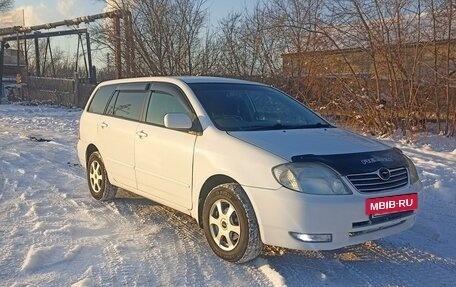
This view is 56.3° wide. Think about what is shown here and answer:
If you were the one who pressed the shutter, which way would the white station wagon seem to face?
facing the viewer and to the right of the viewer
